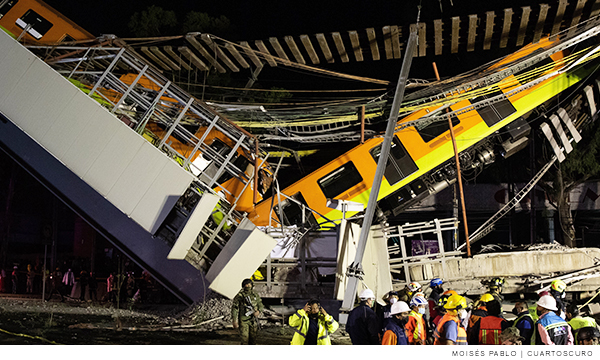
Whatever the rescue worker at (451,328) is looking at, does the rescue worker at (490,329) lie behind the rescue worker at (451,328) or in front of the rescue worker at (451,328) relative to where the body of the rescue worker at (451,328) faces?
in front

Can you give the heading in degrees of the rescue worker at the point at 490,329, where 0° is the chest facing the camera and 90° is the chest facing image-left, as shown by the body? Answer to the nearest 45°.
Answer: approximately 180°

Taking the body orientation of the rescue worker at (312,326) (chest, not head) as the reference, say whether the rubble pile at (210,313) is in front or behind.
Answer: behind

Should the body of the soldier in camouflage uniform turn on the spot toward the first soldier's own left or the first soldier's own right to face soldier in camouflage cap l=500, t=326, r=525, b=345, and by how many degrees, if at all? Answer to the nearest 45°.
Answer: approximately 45° to the first soldier's own left

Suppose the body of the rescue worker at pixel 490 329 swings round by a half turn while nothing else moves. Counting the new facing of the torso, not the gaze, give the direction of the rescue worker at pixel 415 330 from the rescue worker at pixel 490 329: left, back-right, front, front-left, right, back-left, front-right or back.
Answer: right

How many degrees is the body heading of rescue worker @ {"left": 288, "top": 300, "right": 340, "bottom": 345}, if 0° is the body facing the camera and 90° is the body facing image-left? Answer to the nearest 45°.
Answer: approximately 0°
